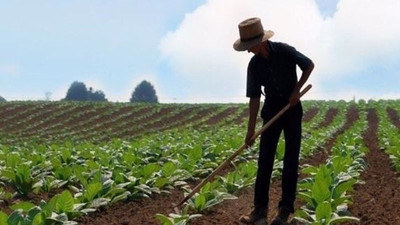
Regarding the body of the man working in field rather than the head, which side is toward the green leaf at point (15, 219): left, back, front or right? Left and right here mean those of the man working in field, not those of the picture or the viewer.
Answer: front

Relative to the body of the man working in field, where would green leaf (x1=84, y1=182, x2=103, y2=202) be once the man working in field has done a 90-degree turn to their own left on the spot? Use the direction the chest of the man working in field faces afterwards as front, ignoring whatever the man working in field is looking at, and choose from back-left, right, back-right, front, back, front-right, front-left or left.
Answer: back-right

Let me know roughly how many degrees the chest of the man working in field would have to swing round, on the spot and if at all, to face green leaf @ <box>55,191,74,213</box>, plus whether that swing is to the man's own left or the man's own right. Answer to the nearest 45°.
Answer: approximately 45° to the man's own right

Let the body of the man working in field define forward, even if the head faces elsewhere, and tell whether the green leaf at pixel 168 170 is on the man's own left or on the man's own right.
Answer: on the man's own right

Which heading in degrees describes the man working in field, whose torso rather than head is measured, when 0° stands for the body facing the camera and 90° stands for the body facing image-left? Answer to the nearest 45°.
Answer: approximately 45°

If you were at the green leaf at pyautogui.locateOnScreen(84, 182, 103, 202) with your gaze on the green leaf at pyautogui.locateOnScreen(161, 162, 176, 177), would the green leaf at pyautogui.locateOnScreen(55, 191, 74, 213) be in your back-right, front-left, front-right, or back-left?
back-right
